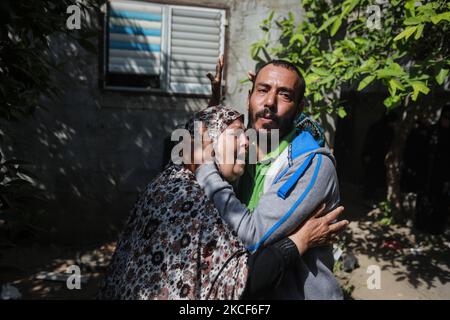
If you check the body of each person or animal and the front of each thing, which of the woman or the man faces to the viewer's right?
the woman

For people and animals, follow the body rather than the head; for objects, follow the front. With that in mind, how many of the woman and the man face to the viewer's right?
1

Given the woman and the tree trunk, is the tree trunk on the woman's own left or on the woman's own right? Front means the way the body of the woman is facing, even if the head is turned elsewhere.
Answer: on the woman's own left

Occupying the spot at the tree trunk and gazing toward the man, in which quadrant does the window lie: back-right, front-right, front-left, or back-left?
front-right

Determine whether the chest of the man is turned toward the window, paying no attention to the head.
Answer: no

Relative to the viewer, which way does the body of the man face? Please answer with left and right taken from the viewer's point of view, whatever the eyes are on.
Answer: facing the viewer and to the left of the viewer

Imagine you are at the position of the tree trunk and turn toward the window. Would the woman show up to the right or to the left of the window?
left

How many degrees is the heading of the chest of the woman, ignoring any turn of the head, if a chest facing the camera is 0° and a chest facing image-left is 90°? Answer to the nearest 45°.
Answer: approximately 270°
